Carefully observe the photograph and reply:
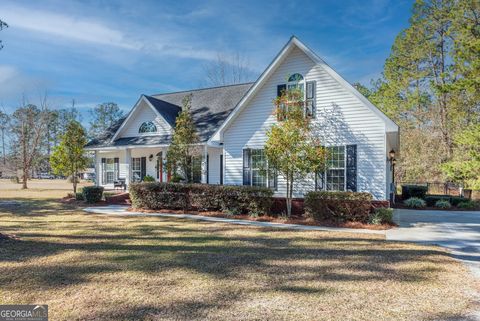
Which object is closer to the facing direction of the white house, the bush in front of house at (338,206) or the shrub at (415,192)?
the bush in front of house

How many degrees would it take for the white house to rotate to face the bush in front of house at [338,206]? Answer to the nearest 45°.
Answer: approximately 45° to its left

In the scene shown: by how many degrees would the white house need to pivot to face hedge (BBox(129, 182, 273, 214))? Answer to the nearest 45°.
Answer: approximately 45° to its right

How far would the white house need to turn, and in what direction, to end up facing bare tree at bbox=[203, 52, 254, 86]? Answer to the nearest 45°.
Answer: approximately 135° to its right

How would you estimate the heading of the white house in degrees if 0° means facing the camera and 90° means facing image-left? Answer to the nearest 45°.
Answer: approximately 45°

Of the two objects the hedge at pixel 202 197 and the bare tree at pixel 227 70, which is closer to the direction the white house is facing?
the hedge
